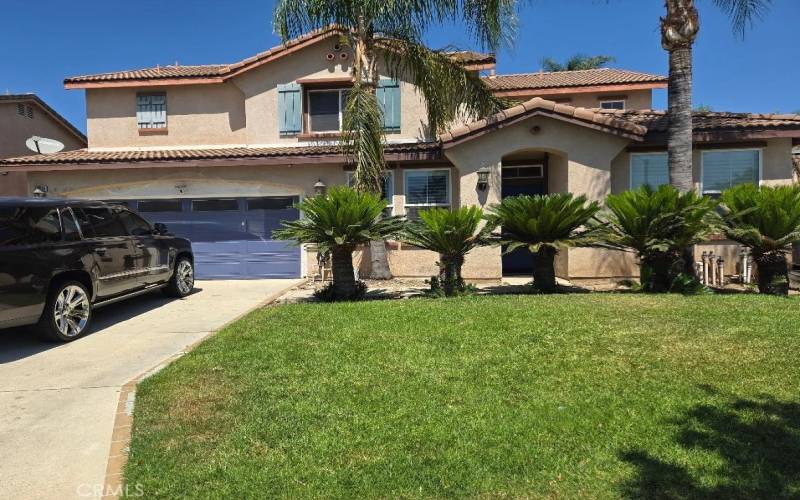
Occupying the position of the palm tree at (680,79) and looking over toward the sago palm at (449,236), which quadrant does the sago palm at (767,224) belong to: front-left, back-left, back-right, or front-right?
back-left

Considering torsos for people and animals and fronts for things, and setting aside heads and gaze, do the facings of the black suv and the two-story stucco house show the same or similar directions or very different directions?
very different directions

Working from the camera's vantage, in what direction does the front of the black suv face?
facing away from the viewer and to the right of the viewer

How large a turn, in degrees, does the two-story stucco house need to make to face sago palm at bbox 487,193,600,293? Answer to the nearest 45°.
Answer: approximately 45° to its left

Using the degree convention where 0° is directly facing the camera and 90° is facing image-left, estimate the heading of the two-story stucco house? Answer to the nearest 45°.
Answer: approximately 0°

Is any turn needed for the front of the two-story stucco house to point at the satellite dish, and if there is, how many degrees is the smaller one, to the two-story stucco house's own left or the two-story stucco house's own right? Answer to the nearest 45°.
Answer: approximately 90° to the two-story stucco house's own right

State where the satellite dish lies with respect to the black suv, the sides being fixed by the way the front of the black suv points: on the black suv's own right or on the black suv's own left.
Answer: on the black suv's own left

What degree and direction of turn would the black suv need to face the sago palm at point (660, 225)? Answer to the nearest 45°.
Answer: approximately 45° to its right

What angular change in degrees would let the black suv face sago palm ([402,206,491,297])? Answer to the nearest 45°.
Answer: approximately 45° to its right

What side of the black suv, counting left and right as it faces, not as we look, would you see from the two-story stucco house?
front

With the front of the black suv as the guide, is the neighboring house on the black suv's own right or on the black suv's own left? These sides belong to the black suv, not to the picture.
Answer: on the black suv's own left

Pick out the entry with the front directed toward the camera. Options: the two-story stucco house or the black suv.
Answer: the two-story stucco house

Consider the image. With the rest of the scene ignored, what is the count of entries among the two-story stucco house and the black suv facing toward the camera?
1

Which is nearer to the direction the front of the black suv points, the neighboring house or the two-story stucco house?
the two-story stucco house
